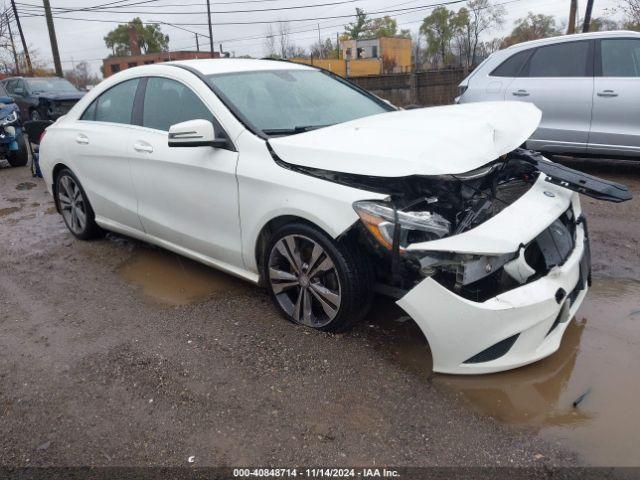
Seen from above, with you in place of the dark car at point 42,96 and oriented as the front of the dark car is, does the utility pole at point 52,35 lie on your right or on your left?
on your left

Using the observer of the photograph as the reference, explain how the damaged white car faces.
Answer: facing the viewer and to the right of the viewer

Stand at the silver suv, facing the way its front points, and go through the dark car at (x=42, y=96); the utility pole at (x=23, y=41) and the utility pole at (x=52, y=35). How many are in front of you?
0

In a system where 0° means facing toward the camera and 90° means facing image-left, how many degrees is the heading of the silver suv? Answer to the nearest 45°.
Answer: approximately 270°

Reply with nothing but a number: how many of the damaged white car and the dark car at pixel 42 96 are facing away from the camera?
0

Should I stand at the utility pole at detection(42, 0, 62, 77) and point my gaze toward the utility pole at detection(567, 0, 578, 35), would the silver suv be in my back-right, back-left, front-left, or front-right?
front-right

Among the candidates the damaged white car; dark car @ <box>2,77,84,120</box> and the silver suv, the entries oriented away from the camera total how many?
0

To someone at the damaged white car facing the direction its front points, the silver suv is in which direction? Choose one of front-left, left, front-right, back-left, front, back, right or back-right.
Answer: left

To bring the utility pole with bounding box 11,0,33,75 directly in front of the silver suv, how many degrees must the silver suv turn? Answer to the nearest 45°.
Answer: approximately 135° to its left

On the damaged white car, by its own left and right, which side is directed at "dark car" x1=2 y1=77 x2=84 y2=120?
back

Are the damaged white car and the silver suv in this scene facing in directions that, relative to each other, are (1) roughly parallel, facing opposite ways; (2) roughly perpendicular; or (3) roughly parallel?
roughly parallel

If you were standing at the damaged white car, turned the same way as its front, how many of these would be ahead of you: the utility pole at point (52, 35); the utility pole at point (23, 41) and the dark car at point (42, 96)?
0
